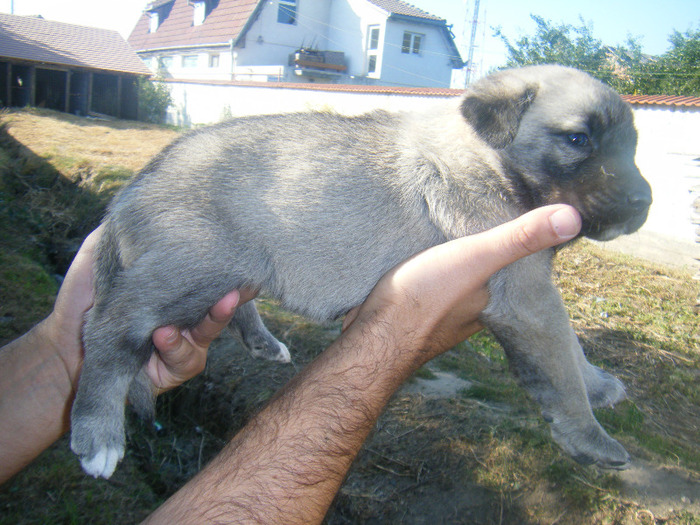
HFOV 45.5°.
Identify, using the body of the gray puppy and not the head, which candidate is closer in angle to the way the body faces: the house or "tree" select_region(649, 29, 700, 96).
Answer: the tree

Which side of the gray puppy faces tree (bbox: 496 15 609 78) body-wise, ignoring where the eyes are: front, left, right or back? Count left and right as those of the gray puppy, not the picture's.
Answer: left

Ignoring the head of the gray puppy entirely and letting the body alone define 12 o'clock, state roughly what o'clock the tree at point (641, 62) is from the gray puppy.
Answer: The tree is roughly at 10 o'clock from the gray puppy.

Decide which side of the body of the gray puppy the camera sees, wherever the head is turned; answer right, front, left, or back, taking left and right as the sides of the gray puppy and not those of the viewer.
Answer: right

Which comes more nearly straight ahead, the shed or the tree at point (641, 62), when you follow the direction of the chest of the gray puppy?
the tree

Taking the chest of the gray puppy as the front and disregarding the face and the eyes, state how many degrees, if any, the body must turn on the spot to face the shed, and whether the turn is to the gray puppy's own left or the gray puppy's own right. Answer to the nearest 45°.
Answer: approximately 135° to the gray puppy's own left
